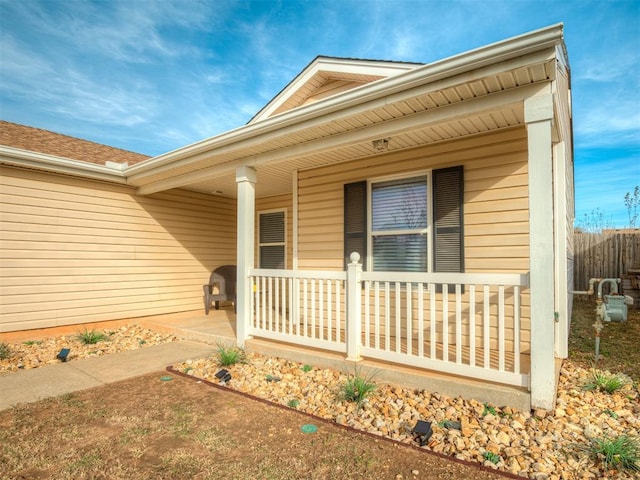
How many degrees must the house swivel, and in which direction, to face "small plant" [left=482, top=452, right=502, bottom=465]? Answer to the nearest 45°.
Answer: approximately 45° to its left

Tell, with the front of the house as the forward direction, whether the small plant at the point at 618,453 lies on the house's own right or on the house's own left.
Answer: on the house's own left

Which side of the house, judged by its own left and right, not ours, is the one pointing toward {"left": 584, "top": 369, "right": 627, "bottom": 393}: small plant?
left

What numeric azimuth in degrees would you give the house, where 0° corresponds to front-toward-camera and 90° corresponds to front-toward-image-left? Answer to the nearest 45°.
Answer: approximately 45°

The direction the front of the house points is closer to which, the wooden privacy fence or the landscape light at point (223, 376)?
the landscape light

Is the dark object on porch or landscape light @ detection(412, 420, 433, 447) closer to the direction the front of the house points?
the landscape light

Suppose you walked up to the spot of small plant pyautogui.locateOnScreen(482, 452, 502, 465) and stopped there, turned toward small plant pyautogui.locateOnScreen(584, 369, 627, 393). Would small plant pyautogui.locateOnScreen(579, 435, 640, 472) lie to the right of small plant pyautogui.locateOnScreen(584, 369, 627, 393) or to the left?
right

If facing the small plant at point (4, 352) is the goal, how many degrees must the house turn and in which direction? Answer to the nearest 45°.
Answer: approximately 45° to its right

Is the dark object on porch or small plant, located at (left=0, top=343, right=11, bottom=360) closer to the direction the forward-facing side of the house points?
the small plant

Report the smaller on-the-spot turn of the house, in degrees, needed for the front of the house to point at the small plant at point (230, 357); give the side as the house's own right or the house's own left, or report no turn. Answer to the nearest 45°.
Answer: approximately 45° to the house's own right

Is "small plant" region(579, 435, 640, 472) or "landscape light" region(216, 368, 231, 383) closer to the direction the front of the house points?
the landscape light

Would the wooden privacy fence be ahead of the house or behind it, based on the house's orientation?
behind
